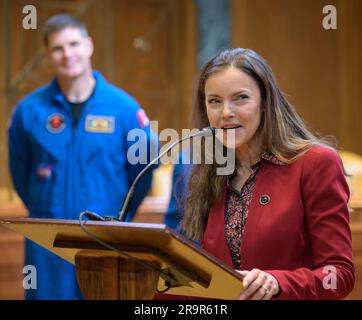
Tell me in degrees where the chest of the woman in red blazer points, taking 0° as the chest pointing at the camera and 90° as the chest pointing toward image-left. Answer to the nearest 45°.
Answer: approximately 45°

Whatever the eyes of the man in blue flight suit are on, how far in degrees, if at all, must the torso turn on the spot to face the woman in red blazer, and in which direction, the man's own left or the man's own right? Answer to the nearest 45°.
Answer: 0° — they already face them

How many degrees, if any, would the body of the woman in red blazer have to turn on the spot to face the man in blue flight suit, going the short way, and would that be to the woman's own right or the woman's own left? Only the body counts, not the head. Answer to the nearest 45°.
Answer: approximately 90° to the woman's own right

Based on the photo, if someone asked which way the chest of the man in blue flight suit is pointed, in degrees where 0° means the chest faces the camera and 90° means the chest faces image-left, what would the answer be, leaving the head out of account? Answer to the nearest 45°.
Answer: approximately 0°
